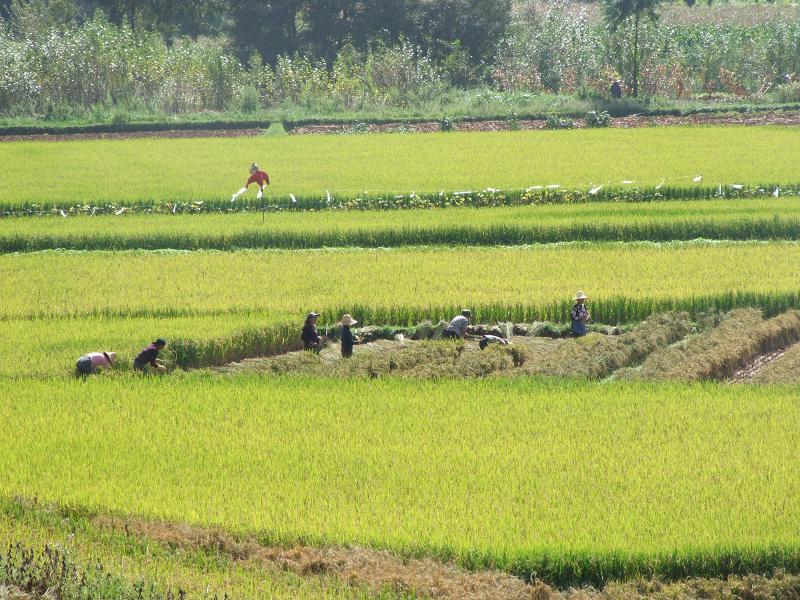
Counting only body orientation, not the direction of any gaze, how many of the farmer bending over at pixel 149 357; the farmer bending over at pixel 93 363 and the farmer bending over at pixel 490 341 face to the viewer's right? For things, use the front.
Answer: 3

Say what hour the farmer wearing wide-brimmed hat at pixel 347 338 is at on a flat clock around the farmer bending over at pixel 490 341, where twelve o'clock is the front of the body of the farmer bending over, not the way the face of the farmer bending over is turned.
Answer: The farmer wearing wide-brimmed hat is roughly at 6 o'clock from the farmer bending over.

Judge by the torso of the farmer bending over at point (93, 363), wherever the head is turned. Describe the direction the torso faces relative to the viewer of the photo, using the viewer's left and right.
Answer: facing to the right of the viewer

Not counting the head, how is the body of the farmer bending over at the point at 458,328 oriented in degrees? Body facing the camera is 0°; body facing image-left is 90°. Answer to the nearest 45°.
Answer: approximately 270°

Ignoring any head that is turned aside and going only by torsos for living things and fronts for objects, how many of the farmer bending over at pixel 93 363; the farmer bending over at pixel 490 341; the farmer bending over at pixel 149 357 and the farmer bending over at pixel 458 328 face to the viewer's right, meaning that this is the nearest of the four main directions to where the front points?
4

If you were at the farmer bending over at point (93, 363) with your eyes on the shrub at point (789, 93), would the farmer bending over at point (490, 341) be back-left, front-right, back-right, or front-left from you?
front-right

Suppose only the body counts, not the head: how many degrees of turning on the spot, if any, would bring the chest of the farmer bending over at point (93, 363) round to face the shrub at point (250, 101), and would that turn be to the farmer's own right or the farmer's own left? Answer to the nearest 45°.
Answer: approximately 90° to the farmer's own left

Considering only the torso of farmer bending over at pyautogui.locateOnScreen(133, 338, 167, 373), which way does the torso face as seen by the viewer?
to the viewer's right

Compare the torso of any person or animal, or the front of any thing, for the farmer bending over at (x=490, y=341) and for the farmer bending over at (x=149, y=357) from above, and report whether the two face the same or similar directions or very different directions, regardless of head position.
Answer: same or similar directions

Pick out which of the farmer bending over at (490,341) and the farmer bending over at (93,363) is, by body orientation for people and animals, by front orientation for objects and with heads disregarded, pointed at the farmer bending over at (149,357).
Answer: the farmer bending over at (93,363)

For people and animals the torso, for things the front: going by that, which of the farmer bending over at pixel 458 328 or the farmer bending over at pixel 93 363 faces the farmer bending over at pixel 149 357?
the farmer bending over at pixel 93 363

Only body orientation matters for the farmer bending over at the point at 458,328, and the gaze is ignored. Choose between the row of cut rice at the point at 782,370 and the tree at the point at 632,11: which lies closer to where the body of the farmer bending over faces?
the row of cut rice

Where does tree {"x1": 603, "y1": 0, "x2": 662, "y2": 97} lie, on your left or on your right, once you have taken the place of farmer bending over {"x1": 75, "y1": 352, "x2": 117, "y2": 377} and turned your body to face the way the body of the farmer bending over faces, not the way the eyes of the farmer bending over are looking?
on your left

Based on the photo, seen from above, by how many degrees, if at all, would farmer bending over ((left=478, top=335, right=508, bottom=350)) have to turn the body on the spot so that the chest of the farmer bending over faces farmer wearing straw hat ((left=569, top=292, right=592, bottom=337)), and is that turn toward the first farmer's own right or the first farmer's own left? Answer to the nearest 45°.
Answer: approximately 45° to the first farmer's own left

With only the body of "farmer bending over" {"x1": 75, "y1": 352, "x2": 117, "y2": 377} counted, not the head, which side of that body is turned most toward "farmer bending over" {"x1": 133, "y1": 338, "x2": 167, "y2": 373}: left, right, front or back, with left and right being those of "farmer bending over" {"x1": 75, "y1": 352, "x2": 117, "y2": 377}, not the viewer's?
front

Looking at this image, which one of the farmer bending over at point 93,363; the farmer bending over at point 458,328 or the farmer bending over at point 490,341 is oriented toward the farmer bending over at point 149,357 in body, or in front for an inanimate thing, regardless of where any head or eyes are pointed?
the farmer bending over at point 93,363
